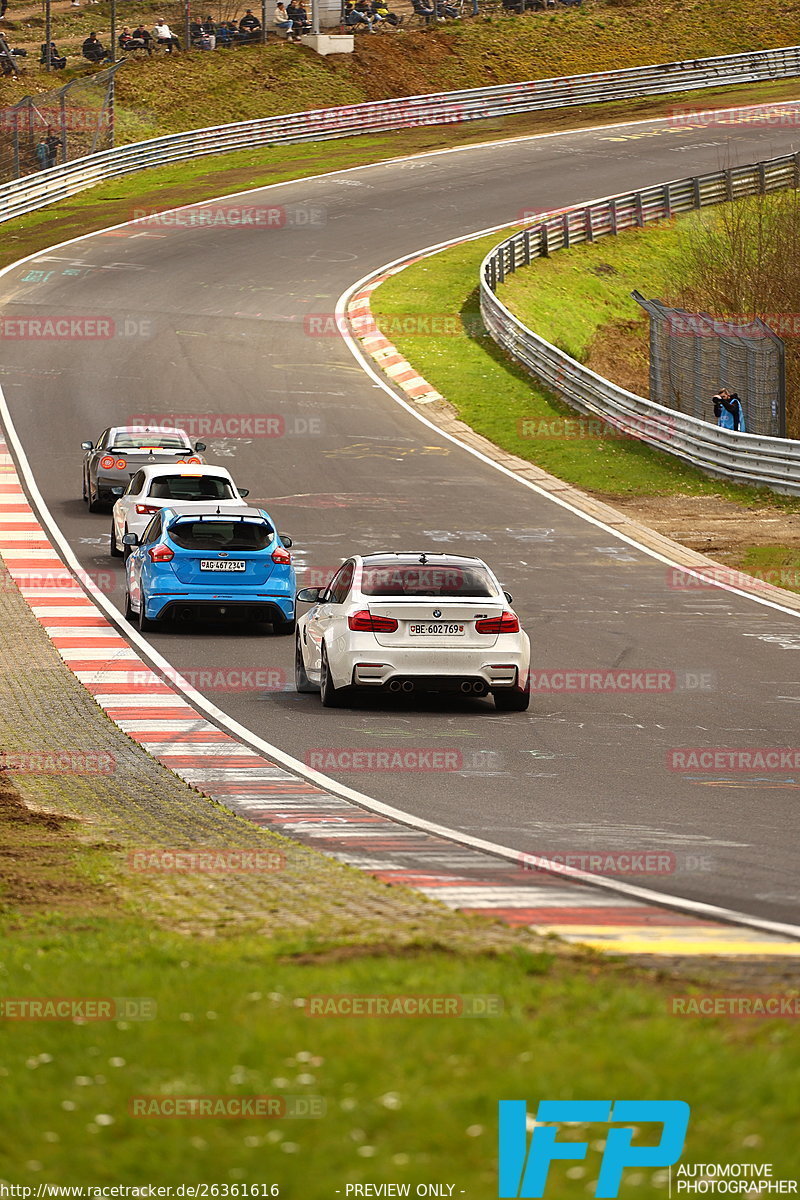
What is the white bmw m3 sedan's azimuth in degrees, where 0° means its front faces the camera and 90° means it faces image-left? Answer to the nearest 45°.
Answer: approximately 180°

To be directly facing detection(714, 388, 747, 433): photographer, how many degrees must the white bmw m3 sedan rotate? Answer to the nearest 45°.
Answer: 0° — it already faces them

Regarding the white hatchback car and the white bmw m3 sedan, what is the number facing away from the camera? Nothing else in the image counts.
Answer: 2

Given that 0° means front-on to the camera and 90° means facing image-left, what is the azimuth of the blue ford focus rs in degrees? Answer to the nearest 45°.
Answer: approximately 180°

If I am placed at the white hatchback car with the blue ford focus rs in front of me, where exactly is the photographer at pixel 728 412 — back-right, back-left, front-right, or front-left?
back-left

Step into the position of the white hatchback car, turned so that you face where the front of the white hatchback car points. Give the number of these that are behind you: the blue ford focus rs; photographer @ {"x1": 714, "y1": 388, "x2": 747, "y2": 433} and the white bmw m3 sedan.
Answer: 2

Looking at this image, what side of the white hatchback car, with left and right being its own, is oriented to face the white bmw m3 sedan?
back

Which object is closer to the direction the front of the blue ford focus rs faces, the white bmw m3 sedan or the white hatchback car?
the white hatchback car

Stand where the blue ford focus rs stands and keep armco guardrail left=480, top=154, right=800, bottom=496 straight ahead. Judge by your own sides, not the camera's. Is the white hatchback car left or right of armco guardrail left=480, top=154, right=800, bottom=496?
left

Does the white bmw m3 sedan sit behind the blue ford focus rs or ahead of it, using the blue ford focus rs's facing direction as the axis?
behind

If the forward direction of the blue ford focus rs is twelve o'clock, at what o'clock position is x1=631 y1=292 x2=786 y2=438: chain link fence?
The chain link fence is roughly at 1 o'clock from the blue ford focus rs.

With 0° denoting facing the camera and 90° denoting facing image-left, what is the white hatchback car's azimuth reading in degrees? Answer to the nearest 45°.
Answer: approximately 180°
